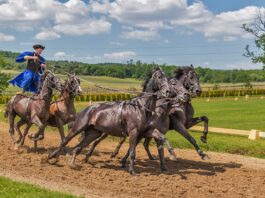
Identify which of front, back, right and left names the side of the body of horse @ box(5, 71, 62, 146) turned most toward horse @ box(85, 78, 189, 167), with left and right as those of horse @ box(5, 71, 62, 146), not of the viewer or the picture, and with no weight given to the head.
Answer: front

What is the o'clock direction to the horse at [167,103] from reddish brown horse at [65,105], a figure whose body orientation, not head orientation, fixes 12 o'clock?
The horse is roughly at 12 o'clock from the reddish brown horse.

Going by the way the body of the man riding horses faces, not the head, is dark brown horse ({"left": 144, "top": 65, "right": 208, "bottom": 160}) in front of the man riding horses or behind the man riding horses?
in front

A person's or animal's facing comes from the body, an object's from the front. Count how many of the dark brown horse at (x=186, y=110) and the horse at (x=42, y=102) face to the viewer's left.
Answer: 0

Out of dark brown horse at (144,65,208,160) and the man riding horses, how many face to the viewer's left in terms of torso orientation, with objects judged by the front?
0

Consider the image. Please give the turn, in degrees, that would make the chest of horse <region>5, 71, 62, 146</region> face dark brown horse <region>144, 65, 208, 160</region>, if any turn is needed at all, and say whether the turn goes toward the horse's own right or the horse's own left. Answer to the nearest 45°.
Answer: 0° — it already faces it

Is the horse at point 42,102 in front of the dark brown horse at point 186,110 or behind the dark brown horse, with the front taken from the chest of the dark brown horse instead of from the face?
behind

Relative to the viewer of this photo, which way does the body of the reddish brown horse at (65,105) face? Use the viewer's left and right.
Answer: facing the viewer and to the right of the viewer
